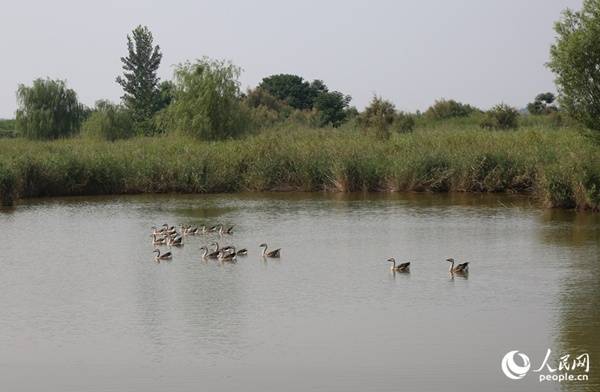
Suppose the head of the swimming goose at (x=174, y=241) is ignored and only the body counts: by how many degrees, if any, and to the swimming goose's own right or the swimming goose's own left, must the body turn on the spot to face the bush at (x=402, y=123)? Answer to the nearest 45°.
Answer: approximately 135° to the swimming goose's own right

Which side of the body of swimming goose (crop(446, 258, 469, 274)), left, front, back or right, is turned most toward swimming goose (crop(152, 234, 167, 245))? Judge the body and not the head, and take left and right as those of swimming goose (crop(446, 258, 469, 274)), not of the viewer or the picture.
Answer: front

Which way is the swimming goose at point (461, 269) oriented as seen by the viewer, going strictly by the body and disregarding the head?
to the viewer's left

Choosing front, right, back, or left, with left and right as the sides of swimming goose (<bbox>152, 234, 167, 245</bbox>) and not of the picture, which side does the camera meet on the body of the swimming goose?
left

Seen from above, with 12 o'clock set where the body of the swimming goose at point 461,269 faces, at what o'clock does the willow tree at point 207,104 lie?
The willow tree is roughly at 2 o'clock from the swimming goose.

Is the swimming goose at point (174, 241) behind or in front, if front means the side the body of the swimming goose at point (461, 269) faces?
in front

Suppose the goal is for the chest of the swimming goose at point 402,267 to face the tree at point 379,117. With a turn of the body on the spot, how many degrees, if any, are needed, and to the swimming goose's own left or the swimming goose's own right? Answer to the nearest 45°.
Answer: approximately 90° to the swimming goose's own right

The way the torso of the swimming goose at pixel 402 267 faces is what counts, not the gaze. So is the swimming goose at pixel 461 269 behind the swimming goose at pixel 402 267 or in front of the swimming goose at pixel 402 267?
behind

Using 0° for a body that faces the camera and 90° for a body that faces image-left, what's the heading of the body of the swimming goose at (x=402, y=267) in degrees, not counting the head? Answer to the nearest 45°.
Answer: approximately 90°

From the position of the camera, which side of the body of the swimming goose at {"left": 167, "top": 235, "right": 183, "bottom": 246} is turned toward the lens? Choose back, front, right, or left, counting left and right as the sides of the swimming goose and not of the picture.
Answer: left

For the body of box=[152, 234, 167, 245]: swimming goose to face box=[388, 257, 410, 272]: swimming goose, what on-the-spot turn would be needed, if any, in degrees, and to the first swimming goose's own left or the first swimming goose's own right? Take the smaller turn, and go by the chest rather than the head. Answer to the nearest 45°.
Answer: approximately 135° to the first swimming goose's own left
